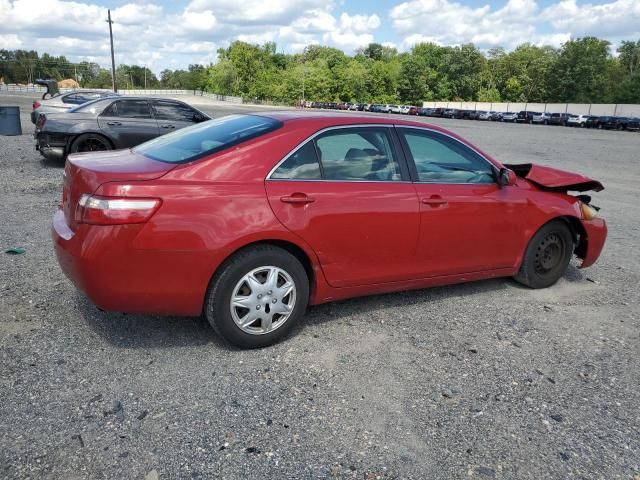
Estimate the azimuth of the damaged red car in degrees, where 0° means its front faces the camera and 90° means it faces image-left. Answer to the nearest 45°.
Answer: approximately 225°
